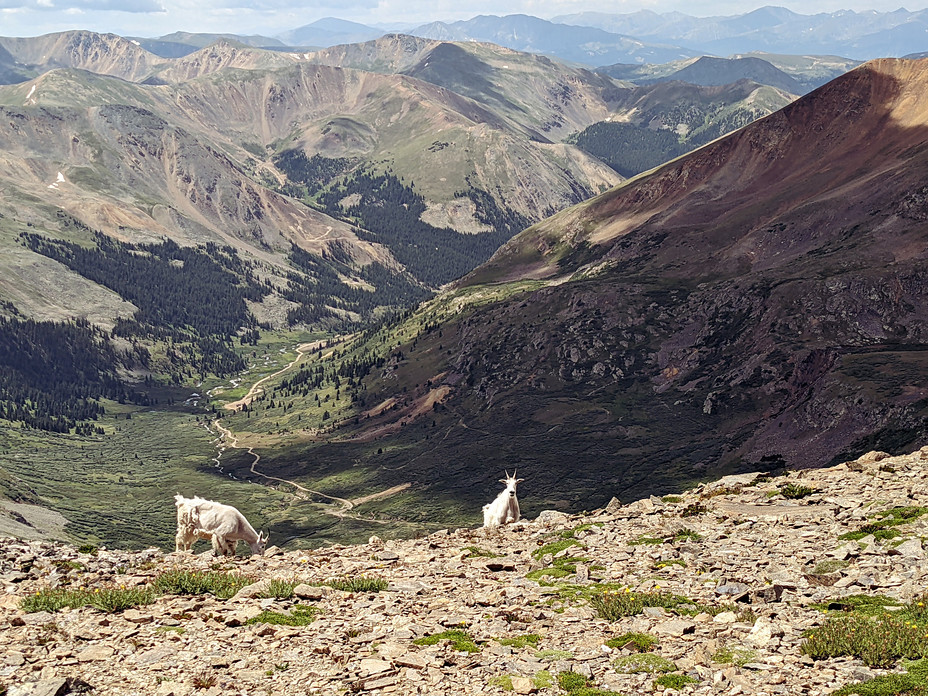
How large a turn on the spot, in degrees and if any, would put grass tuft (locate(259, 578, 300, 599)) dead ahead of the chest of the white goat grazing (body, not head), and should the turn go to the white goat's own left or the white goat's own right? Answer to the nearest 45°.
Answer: approximately 90° to the white goat's own right

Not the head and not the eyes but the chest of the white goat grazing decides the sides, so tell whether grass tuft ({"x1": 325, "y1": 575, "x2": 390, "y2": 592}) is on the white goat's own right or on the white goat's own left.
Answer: on the white goat's own right

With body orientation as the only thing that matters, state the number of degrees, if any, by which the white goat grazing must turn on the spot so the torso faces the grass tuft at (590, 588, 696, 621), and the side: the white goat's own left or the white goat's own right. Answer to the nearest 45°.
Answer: approximately 45° to the white goat's own right

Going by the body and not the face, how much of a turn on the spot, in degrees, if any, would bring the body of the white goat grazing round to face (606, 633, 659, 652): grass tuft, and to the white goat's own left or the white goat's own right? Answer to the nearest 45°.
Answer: approximately 45° to the white goat's own right

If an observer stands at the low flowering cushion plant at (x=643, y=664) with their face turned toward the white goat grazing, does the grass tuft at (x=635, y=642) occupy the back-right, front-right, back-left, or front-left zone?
front-right

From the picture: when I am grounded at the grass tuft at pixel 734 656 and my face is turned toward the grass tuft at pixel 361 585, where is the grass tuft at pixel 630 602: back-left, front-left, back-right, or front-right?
front-right

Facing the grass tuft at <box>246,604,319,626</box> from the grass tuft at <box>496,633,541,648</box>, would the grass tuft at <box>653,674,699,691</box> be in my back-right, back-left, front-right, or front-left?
back-left

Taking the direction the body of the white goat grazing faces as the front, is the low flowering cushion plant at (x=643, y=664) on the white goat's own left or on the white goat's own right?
on the white goat's own right

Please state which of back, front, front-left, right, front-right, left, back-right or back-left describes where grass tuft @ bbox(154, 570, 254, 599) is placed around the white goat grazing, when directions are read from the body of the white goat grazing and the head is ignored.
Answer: right

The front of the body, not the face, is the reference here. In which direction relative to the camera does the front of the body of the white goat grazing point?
to the viewer's right

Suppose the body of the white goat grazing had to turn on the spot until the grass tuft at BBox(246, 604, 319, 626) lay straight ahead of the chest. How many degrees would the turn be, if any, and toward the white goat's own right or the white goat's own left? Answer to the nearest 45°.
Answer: approximately 90° to the white goat's own right

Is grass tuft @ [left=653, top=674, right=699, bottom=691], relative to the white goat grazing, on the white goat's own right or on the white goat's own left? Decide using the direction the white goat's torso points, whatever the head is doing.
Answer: on the white goat's own right
